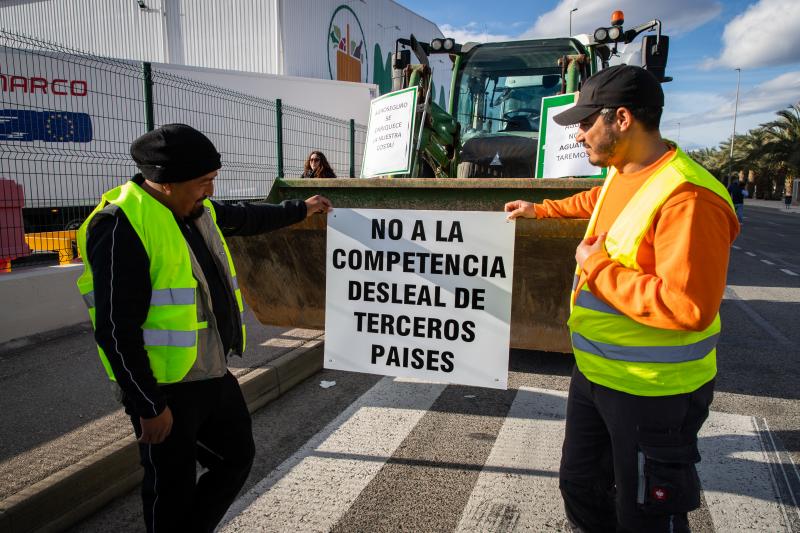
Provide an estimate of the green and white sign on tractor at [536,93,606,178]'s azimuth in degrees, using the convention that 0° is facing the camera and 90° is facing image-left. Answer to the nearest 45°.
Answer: approximately 0°

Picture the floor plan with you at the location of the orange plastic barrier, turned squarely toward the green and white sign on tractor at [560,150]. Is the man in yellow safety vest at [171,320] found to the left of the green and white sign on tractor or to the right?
right

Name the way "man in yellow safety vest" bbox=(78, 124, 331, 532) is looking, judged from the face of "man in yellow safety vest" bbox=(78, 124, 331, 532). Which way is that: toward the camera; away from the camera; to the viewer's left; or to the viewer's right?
to the viewer's right

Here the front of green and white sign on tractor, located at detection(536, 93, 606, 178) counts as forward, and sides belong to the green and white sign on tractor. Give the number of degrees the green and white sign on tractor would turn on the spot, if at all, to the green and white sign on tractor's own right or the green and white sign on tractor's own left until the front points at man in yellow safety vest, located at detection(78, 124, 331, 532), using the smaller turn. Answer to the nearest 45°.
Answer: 0° — it already faces them

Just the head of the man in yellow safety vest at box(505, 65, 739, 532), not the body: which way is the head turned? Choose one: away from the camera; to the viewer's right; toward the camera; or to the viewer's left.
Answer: to the viewer's left

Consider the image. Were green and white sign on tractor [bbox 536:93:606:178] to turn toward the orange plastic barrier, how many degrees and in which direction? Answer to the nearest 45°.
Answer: approximately 90° to its right

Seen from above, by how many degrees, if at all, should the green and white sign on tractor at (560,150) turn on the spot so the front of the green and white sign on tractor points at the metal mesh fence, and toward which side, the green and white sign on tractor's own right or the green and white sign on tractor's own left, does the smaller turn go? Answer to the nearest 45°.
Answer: approximately 90° to the green and white sign on tractor's own right

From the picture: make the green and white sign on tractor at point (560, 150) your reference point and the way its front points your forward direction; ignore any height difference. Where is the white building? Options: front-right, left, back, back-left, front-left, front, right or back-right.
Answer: back-right
